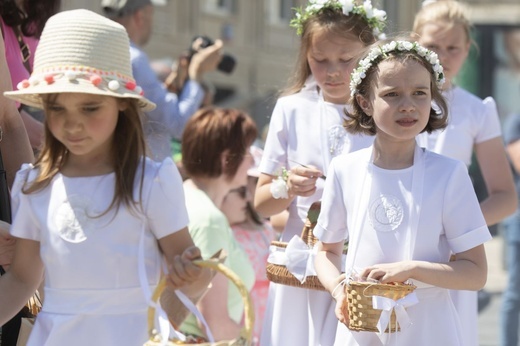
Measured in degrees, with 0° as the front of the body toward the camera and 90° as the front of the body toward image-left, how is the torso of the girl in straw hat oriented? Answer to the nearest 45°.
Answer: approximately 45°

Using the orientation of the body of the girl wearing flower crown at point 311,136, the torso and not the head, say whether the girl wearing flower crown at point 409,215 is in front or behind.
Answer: in front

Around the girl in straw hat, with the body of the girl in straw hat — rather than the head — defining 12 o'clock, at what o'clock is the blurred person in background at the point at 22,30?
The blurred person in background is roughly at 4 o'clock from the girl in straw hat.

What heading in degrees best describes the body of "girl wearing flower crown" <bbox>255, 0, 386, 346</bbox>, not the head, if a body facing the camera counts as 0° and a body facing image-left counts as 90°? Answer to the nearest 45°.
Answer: approximately 315°

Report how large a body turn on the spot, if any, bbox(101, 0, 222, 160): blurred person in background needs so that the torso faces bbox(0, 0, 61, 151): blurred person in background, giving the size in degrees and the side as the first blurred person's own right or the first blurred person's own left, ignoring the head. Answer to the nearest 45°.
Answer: approximately 90° to the first blurred person's own right

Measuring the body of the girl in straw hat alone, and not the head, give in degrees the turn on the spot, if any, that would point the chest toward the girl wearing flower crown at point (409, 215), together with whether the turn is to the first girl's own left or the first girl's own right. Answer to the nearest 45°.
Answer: approximately 135° to the first girl's own left

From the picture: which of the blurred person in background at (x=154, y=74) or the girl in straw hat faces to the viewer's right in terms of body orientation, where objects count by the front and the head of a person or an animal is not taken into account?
the blurred person in background

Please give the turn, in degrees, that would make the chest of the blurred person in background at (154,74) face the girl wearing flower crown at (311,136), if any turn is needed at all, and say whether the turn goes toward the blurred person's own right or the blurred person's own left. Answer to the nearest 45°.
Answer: approximately 90° to the blurred person's own right

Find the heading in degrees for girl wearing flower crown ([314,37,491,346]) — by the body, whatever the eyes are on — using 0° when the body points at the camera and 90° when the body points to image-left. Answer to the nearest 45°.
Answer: approximately 0°

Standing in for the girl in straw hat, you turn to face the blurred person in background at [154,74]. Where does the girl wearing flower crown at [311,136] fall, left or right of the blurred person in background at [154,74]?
right

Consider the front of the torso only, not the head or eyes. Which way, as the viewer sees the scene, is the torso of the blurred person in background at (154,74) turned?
to the viewer's right

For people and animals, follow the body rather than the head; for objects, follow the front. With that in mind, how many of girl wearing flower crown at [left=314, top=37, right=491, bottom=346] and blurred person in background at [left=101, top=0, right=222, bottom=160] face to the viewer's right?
1
